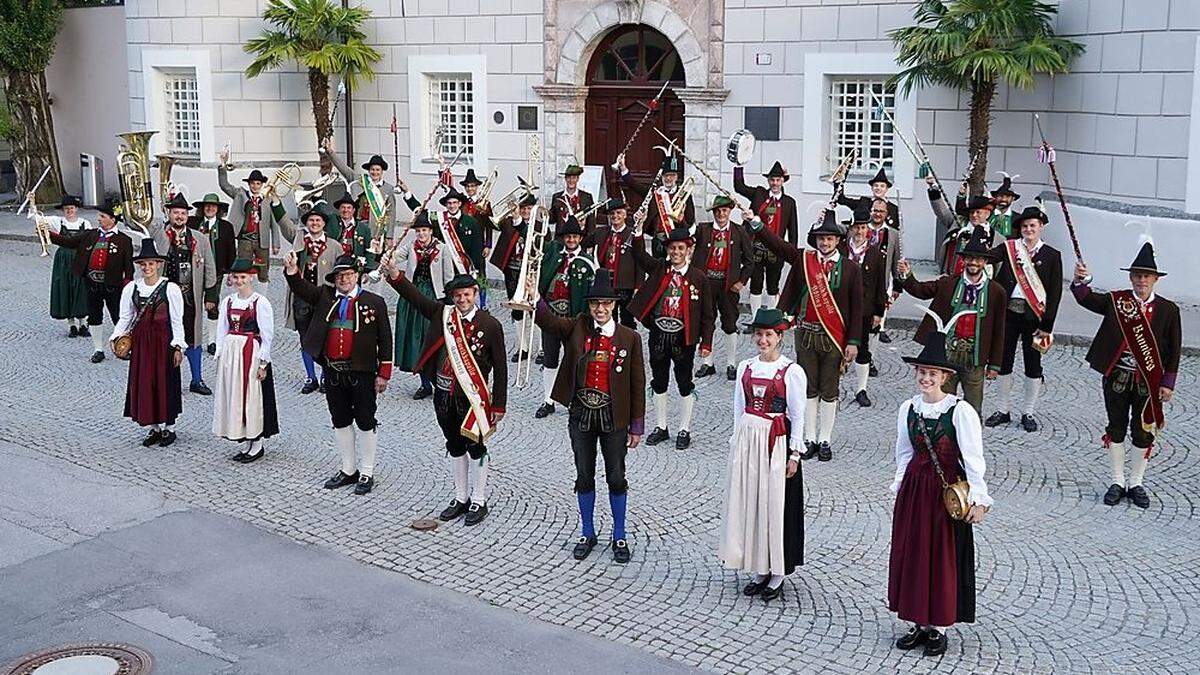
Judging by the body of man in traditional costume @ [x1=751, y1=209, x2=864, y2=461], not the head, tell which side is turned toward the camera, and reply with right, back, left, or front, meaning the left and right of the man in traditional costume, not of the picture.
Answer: front

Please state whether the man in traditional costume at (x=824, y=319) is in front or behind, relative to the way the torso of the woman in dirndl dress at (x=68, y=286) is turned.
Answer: in front

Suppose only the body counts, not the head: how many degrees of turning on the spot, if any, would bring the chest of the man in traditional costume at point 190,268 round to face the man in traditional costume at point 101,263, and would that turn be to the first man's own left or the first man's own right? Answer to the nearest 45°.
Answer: approximately 135° to the first man's own right

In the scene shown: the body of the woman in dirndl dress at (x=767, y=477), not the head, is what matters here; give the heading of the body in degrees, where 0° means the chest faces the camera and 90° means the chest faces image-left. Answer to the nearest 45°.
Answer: approximately 45°

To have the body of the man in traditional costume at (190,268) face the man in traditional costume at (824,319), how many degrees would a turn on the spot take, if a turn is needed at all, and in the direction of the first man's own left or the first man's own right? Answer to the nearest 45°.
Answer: approximately 45° to the first man's own left

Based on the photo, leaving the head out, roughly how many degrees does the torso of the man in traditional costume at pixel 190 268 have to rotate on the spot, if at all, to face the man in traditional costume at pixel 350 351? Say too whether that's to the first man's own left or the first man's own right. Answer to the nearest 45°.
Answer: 0° — they already face them

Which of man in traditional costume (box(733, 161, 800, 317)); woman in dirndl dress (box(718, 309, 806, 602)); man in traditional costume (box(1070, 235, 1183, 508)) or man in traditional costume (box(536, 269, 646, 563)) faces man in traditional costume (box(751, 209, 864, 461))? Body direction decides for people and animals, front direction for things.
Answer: man in traditional costume (box(733, 161, 800, 317))

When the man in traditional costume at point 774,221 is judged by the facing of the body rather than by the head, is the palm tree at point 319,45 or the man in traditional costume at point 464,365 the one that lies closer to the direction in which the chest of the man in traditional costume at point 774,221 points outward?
the man in traditional costume

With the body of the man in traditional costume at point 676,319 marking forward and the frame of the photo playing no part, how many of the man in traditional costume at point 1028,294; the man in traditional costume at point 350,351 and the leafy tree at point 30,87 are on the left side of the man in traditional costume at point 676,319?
1

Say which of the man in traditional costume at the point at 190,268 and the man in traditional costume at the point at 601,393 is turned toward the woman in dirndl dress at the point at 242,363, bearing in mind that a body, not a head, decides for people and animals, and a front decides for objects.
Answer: the man in traditional costume at the point at 190,268

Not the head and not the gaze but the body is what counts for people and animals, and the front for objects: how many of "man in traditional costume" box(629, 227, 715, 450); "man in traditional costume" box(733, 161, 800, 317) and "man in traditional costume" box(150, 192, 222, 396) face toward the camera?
3
